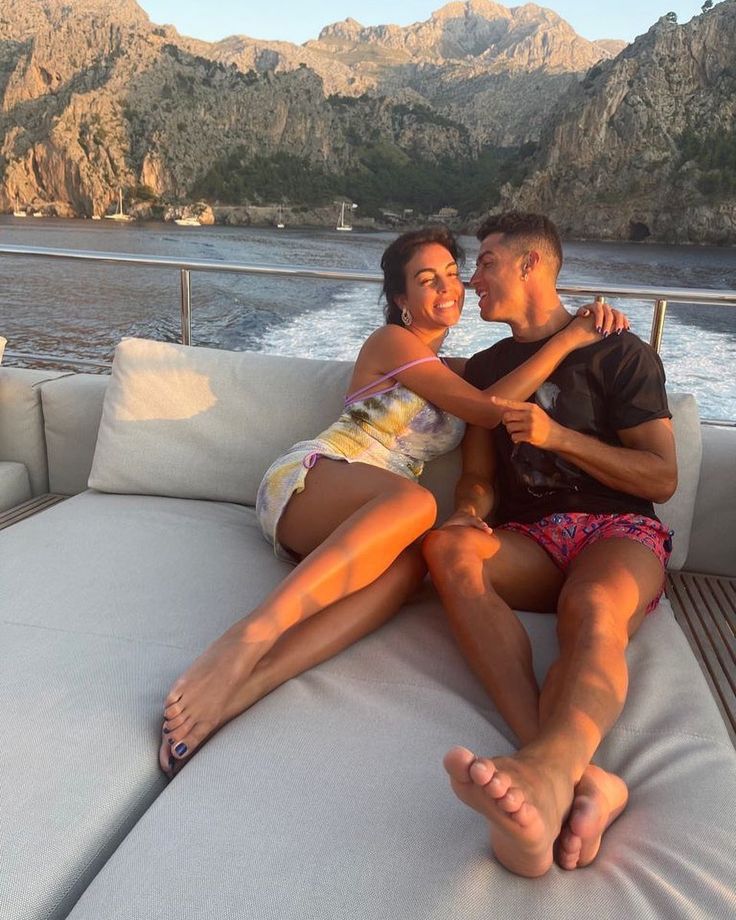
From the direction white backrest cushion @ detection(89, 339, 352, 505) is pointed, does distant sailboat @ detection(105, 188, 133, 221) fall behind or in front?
behind

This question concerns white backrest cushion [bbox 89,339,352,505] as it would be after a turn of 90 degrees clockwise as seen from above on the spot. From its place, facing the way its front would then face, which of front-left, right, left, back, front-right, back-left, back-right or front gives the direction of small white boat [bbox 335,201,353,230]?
right

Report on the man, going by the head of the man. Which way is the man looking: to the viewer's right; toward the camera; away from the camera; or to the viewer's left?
to the viewer's left

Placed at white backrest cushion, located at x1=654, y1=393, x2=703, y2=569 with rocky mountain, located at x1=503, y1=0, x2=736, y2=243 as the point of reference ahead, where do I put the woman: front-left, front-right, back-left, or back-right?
back-left

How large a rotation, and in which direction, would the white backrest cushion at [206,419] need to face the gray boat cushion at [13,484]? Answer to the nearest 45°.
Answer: approximately 135° to its right

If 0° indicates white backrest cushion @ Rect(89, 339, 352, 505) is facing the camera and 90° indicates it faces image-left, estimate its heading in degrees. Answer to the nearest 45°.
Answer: approximately 0°

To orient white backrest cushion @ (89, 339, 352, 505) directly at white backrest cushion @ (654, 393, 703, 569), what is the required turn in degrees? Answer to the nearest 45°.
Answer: approximately 45° to its left

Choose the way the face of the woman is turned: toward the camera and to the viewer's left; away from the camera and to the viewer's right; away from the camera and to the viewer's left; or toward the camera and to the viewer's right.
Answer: toward the camera and to the viewer's right

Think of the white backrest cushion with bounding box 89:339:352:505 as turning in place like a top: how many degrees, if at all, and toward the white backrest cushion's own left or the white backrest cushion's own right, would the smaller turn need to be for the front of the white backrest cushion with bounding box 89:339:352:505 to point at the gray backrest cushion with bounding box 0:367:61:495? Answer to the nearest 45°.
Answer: approximately 135° to the white backrest cushion's own right

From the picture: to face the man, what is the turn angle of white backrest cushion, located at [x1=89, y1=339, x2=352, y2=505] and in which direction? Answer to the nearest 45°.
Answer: approximately 45° to its left
